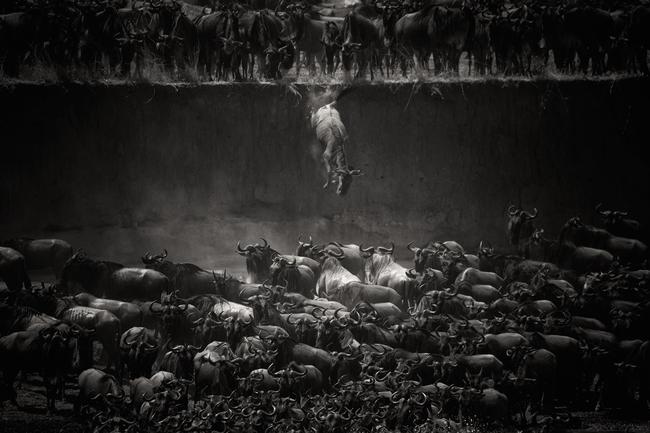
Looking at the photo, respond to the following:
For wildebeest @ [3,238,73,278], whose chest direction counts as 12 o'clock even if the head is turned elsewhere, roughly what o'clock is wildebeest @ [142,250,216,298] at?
wildebeest @ [142,250,216,298] is roughly at 7 o'clock from wildebeest @ [3,238,73,278].

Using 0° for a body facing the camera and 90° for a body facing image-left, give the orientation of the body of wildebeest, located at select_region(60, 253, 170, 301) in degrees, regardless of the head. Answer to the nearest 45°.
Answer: approximately 90°

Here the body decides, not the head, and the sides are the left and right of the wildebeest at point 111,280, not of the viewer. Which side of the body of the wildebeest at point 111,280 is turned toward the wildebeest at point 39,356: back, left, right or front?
left

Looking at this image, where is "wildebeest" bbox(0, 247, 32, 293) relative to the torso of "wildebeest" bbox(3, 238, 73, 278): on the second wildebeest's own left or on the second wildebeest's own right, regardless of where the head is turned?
on the second wildebeest's own left

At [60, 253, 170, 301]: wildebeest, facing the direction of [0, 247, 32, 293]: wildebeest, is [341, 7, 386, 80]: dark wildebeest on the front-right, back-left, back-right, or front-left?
back-right

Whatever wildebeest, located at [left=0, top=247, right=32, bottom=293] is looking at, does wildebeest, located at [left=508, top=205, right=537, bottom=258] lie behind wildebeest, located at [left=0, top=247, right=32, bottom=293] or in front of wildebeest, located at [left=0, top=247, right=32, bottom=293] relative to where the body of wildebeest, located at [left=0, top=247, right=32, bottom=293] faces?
behind

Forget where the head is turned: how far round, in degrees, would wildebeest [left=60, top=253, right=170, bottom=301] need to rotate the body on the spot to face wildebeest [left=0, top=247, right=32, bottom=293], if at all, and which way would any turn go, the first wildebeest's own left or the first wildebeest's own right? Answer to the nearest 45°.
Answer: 0° — it already faces it

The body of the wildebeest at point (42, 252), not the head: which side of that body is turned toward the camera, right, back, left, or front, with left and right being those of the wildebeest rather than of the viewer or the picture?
left

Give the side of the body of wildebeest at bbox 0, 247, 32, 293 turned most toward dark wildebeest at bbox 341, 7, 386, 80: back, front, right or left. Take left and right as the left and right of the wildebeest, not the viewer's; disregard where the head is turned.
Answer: back
